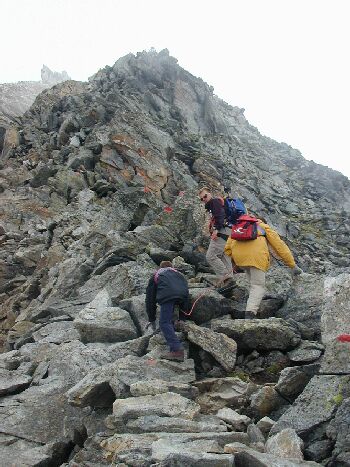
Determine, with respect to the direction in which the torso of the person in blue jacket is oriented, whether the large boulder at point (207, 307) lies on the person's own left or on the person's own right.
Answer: on the person's own right

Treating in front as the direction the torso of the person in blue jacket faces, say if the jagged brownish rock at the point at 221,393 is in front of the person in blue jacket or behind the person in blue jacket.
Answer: behind

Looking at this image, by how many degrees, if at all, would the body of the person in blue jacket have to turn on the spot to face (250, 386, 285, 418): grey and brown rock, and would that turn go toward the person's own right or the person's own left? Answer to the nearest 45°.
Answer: approximately 180°

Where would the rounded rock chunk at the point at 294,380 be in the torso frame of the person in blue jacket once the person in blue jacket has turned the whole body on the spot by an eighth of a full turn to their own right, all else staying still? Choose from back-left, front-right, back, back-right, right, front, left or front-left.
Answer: back-right

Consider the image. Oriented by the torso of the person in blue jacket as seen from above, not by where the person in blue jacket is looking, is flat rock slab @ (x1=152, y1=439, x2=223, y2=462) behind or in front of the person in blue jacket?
behind

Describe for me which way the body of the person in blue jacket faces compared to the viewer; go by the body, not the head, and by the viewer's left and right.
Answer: facing away from the viewer and to the left of the viewer

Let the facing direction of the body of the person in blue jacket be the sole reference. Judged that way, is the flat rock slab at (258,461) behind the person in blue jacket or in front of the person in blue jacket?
behind

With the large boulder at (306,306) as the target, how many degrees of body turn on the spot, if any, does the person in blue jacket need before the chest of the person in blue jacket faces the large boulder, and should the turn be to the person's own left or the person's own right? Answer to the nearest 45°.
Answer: approximately 90° to the person's own right

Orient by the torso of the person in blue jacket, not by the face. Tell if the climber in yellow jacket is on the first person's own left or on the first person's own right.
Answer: on the first person's own right
